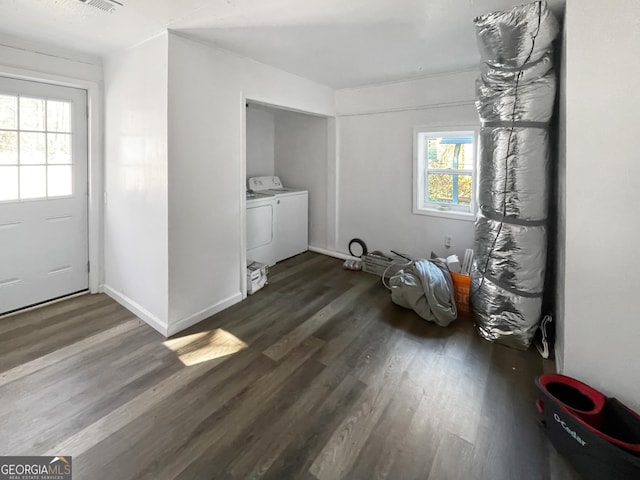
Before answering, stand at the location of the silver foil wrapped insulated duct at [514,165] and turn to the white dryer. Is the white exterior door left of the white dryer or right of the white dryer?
left

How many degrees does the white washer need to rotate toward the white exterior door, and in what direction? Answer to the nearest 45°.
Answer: approximately 90° to its right

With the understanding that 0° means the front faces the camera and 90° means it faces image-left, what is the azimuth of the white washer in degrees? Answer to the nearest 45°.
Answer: approximately 315°

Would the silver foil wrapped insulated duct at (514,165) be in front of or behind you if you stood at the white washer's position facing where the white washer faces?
in front

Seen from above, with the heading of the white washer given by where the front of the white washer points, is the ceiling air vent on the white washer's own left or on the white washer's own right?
on the white washer's own right
